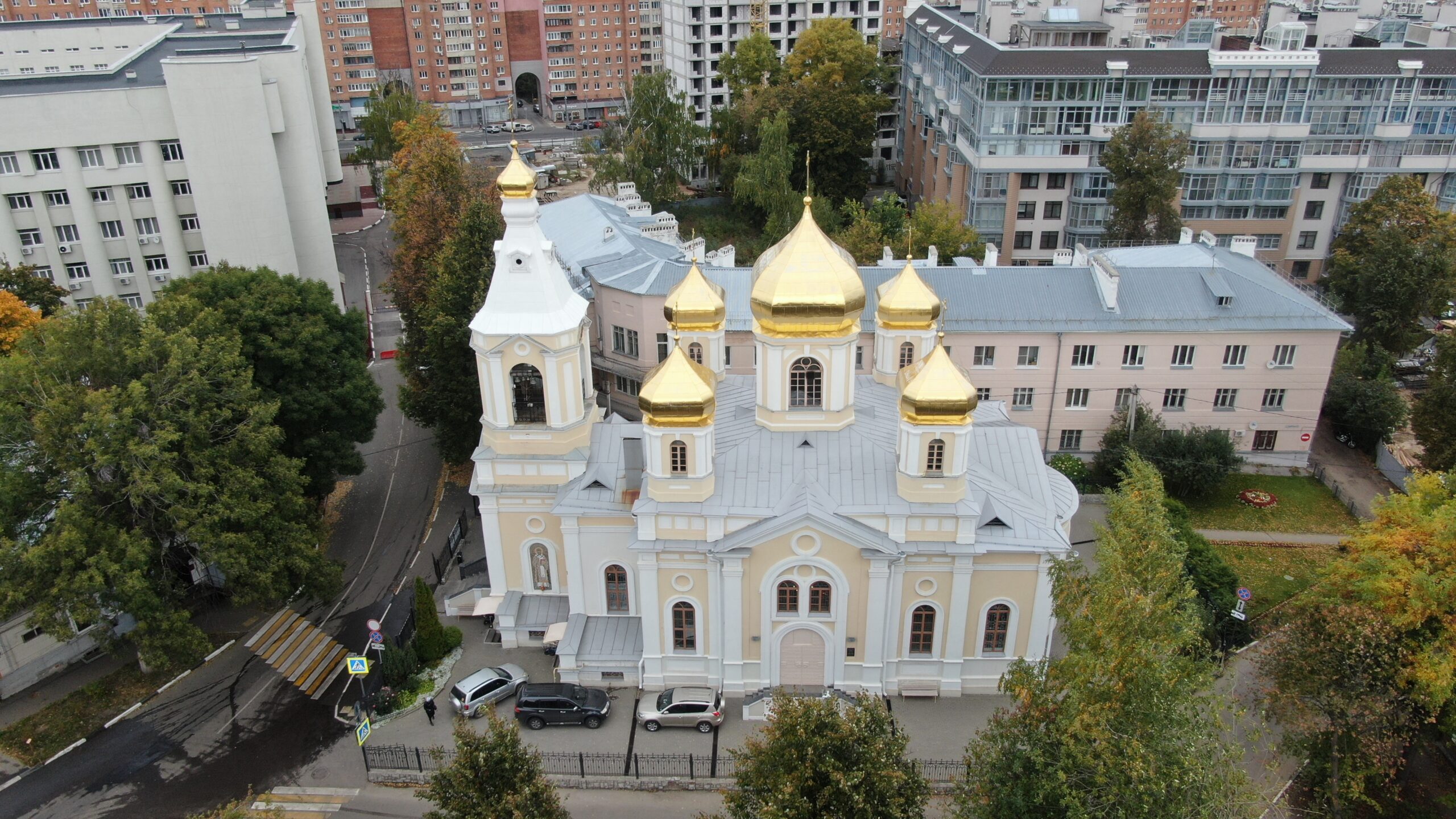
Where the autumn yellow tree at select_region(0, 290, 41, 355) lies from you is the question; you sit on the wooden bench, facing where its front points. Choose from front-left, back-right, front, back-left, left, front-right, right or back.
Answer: right

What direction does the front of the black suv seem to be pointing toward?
to the viewer's right

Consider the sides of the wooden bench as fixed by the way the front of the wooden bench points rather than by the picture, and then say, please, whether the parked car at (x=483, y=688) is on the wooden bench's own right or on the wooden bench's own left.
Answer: on the wooden bench's own right

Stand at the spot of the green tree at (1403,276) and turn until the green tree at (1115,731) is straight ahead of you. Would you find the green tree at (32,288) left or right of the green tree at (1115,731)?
right

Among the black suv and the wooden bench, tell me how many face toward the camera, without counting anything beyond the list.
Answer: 1

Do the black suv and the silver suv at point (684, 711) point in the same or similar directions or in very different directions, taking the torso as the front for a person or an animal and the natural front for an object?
very different directions

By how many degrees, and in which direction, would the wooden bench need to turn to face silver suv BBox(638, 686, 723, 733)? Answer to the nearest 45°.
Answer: approximately 90° to its right

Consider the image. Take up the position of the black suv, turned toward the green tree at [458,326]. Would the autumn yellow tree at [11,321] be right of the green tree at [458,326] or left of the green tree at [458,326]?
left

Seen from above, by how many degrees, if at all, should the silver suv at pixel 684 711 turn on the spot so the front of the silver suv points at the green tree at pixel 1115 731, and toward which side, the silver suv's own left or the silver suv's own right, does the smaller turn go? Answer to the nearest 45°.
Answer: approximately 135° to the silver suv's own left

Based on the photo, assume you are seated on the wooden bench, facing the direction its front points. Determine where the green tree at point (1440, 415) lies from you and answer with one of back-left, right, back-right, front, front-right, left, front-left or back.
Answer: back-left

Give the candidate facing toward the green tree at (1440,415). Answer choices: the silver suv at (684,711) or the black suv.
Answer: the black suv

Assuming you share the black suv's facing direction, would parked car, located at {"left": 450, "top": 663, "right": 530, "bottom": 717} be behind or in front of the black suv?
behind

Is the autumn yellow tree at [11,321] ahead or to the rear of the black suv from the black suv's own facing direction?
to the rear

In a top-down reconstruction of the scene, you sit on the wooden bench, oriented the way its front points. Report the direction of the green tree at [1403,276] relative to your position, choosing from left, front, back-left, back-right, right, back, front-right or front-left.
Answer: back-left

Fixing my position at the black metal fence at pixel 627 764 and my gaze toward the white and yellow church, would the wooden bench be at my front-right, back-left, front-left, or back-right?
front-right

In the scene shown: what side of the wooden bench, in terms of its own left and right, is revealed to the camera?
front
